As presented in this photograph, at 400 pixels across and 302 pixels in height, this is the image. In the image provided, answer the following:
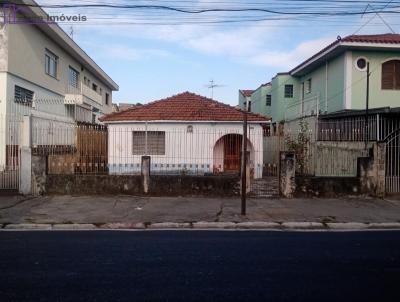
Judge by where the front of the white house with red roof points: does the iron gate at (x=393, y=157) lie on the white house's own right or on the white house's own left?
on the white house's own left

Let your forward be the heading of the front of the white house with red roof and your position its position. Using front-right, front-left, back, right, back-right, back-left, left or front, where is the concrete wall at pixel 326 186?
front-left

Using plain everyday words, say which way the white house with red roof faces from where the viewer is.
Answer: facing the viewer

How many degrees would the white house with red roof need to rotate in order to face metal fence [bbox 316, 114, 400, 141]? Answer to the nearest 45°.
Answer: approximately 45° to its left

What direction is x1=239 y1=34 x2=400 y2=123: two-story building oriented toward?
toward the camera

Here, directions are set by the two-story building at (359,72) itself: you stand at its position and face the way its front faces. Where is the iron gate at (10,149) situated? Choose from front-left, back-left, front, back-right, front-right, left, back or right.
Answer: front-right

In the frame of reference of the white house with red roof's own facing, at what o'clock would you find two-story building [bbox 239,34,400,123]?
The two-story building is roughly at 9 o'clock from the white house with red roof.

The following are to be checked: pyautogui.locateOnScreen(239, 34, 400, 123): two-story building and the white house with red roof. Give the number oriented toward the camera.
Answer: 2

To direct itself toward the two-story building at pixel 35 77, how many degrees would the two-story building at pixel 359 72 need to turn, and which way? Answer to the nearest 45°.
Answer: approximately 90° to its right

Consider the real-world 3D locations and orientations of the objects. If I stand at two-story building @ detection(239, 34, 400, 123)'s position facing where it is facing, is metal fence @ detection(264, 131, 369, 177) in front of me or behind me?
in front

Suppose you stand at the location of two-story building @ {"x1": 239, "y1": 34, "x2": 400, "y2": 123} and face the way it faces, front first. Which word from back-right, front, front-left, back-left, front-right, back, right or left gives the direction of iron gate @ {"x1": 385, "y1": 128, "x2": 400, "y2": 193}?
front
